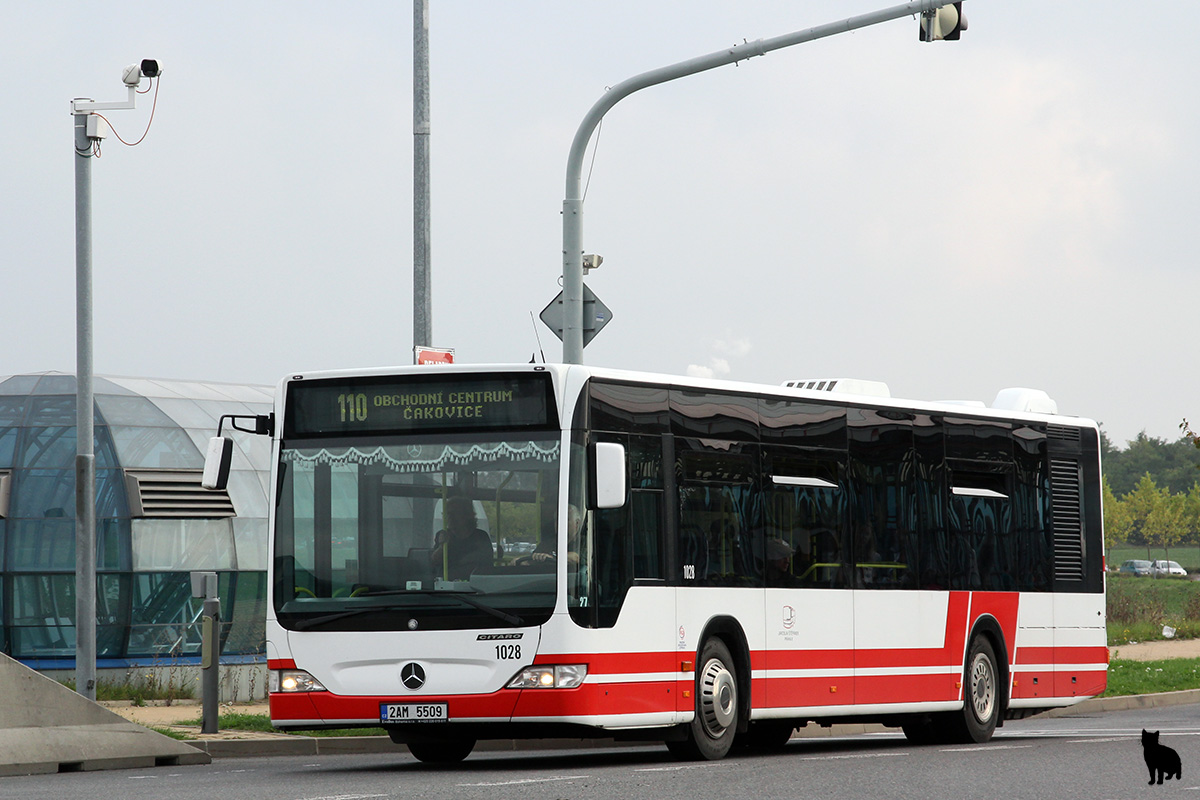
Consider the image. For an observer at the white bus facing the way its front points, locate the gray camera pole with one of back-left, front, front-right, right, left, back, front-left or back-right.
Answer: right

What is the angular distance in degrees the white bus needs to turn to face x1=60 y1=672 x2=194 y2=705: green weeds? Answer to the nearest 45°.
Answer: approximately 90° to its right

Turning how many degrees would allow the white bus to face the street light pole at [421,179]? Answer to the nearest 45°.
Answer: approximately 135° to its right

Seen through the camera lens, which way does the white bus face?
facing the viewer and to the left of the viewer

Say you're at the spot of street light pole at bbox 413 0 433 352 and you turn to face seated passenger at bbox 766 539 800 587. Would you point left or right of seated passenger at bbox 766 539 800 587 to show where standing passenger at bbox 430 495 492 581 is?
right

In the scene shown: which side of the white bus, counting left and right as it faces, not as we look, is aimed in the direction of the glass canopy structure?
right

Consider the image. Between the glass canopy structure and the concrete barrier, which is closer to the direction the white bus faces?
the concrete barrier

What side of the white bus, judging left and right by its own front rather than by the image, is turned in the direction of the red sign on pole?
right

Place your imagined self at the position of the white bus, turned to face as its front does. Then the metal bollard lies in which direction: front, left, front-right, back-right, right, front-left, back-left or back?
right

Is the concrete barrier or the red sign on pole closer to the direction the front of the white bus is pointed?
the concrete barrier
